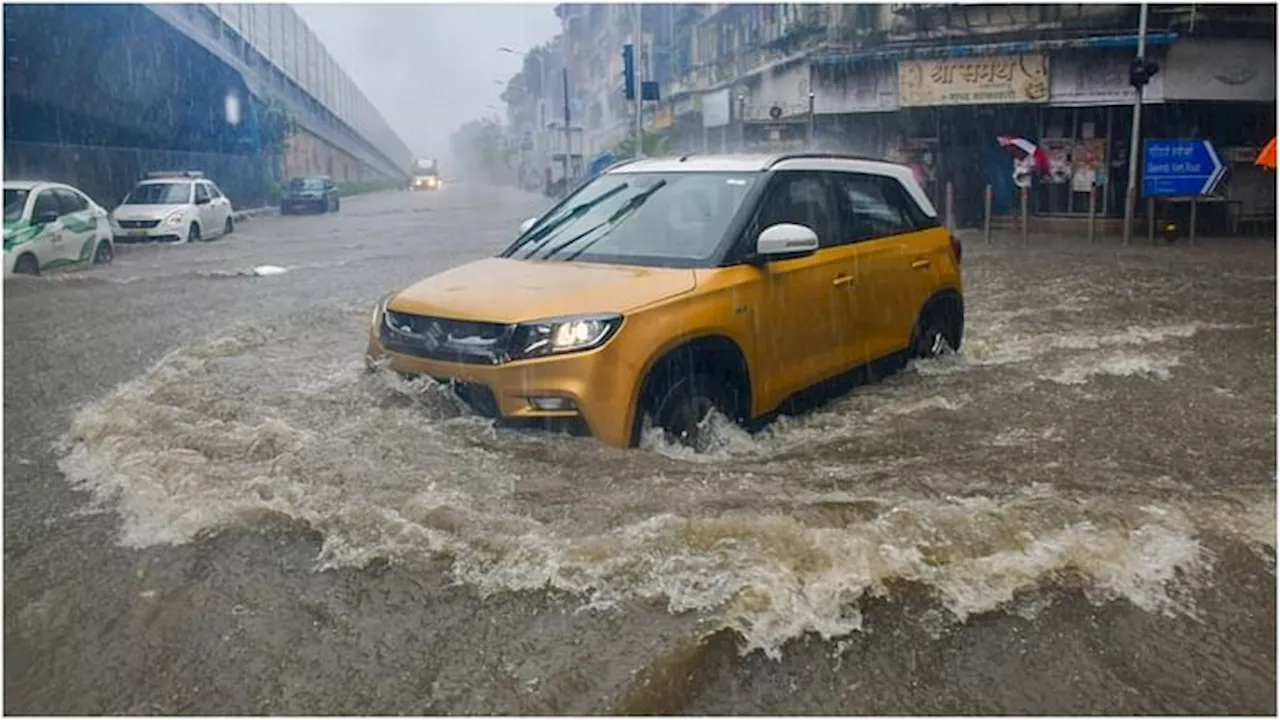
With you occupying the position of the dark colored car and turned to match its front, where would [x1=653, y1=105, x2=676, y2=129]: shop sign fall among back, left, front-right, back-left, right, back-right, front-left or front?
back-left

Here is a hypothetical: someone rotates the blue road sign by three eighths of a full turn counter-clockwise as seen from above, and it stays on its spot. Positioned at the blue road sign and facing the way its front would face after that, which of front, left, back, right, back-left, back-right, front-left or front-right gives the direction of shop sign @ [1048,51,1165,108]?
left

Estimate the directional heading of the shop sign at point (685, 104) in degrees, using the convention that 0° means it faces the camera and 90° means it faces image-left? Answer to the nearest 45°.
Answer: approximately 45°

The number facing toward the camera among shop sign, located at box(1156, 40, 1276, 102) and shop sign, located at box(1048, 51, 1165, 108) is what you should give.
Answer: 2

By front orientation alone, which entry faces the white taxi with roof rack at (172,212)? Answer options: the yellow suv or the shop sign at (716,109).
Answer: the shop sign

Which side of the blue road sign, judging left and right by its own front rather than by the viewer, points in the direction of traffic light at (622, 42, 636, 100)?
right

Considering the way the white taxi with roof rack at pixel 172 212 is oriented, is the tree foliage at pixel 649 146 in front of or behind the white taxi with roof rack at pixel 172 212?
behind

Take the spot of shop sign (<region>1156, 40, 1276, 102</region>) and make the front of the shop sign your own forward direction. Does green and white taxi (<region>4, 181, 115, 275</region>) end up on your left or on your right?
on your right

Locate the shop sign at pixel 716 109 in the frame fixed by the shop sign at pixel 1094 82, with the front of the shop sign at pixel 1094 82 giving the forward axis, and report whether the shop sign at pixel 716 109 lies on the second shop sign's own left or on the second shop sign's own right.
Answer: on the second shop sign's own right

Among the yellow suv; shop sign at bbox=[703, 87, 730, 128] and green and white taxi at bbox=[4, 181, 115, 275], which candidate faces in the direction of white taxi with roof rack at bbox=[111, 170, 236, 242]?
the shop sign

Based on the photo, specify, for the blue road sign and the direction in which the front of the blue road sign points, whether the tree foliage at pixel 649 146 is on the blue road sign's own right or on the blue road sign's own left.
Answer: on the blue road sign's own right
